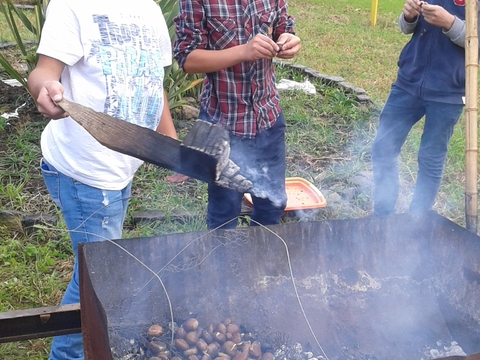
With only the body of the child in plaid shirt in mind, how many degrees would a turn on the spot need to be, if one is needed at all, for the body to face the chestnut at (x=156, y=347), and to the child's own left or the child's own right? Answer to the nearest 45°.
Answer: approximately 45° to the child's own right

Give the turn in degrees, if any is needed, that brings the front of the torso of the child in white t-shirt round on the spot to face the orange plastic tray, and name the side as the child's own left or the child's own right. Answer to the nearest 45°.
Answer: approximately 90° to the child's own left

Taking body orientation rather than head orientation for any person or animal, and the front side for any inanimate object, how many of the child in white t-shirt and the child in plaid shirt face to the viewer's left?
0

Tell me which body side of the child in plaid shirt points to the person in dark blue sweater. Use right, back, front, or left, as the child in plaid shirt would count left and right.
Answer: left

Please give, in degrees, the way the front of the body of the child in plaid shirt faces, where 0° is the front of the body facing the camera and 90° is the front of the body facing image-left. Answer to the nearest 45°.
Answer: approximately 315°
